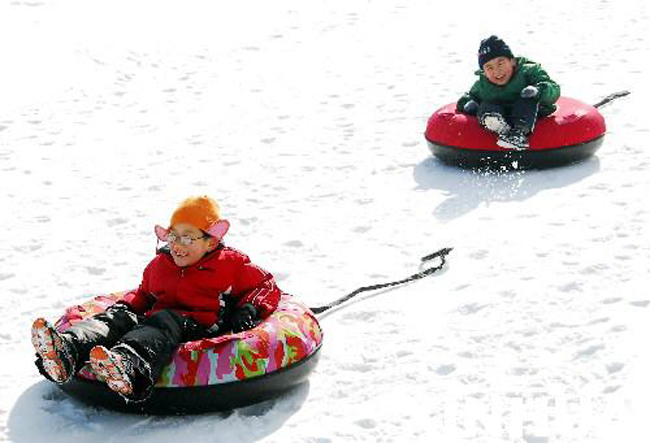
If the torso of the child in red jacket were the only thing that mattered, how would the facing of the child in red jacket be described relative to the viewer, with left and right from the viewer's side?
facing the viewer and to the left of the viewer

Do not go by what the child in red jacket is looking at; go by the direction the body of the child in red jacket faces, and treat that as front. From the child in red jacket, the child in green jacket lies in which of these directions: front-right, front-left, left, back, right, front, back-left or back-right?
back

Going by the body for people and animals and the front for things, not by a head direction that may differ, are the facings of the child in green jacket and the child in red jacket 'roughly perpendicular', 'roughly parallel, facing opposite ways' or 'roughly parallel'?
roughly parallel

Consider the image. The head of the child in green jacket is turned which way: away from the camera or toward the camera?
toward the camera

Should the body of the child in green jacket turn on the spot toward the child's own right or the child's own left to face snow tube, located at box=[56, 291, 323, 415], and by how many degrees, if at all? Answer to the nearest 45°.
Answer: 0° — they already face it

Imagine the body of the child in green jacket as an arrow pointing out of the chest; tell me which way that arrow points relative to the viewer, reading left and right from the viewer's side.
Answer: facing the viewer

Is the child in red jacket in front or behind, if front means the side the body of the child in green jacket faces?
in front

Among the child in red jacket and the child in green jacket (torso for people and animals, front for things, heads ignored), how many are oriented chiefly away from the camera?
0

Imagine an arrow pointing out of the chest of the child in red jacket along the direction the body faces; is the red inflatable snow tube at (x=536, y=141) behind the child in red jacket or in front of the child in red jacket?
behind
